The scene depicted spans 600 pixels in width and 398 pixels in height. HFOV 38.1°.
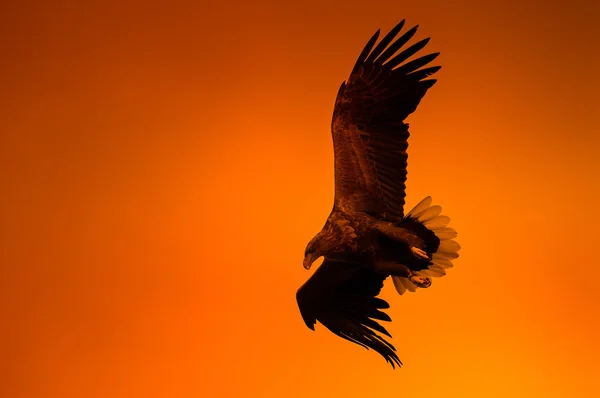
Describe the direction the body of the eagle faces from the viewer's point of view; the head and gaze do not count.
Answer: to the viewer's left
